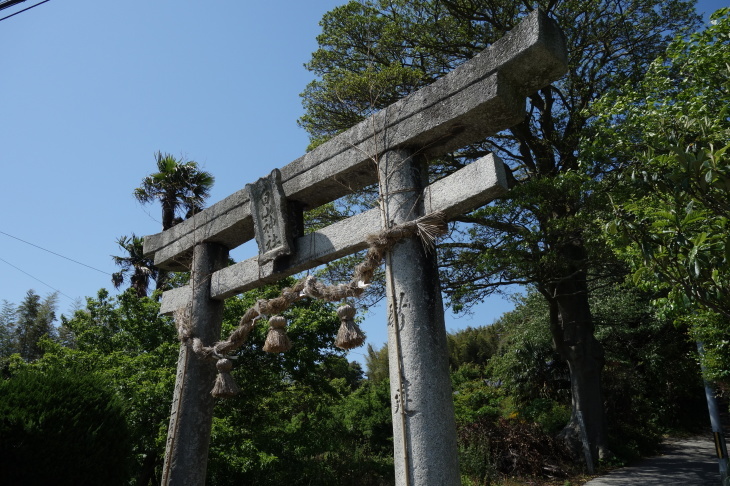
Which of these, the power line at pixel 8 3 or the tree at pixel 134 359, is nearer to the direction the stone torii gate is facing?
the power line

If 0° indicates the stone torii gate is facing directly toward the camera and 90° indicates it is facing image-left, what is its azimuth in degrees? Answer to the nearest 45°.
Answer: approximately 45°

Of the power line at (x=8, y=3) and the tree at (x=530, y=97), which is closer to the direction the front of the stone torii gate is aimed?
the power line

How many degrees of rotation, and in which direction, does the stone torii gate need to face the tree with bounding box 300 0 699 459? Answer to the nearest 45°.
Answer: approximately 180°

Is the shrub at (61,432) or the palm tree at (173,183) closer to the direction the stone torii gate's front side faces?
the shrub

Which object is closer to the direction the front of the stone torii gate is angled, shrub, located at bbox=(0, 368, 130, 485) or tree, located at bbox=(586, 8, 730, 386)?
the shrub

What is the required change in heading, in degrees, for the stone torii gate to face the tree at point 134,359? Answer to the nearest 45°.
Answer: approximately 90° to its right

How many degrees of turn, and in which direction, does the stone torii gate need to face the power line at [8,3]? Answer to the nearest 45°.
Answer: approximately 45° to its right

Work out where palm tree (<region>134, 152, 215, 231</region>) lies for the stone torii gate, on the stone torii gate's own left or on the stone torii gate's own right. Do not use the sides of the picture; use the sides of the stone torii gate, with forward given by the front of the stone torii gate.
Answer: on the stone torii gate's own right
